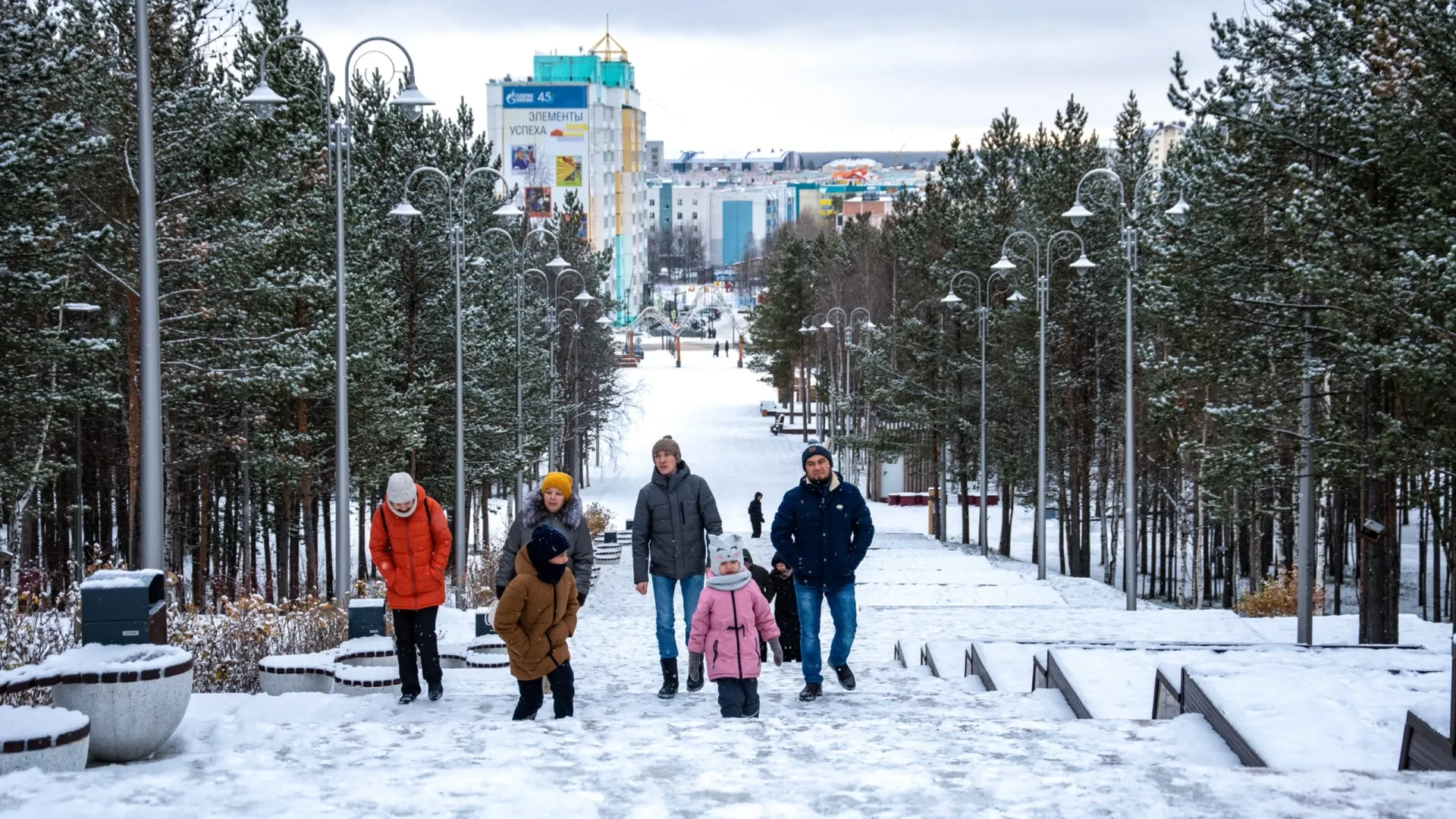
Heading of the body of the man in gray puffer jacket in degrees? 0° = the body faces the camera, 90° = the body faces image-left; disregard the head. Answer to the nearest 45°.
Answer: approximately 0°

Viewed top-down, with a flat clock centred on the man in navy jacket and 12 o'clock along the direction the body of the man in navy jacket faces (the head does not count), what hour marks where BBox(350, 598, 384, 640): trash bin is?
The trash bin is roughly at 4 o'clock from the man in navy jacket.

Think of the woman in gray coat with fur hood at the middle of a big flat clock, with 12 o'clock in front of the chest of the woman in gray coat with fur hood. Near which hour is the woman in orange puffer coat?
The woman in orange puffer coat is roughly at 3 o'clock from the woman in gray coat with fur hood.

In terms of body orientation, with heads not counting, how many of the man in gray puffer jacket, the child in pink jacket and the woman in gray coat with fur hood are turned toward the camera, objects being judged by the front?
3

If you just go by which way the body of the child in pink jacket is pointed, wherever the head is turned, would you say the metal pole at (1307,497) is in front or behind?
behind

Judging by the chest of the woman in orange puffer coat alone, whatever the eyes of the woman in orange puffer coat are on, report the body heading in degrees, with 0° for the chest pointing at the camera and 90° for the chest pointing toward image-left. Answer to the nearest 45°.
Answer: approximately 0°
